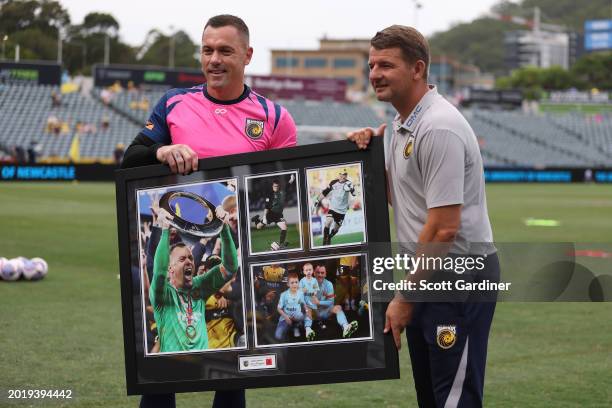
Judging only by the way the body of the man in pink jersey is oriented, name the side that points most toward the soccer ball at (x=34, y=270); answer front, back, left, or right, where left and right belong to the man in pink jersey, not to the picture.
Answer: back

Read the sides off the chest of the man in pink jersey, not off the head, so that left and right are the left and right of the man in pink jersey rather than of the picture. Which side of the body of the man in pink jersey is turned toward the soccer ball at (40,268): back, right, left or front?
back

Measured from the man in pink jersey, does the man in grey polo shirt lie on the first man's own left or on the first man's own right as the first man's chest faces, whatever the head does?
on the first man's own left

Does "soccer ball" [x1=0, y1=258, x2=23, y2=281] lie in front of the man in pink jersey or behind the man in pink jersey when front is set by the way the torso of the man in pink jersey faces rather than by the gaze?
behind

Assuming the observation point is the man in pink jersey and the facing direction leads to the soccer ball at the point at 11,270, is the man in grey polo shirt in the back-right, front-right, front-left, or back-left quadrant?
back-right

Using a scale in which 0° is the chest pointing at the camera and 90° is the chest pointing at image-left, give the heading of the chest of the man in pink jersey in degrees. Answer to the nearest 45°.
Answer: approximately 0°

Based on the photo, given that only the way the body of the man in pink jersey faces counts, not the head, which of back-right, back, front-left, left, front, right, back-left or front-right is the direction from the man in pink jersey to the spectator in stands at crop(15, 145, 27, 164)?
back

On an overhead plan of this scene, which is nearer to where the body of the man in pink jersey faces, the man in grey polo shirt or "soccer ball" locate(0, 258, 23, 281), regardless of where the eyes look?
the man in grey polo shirt
